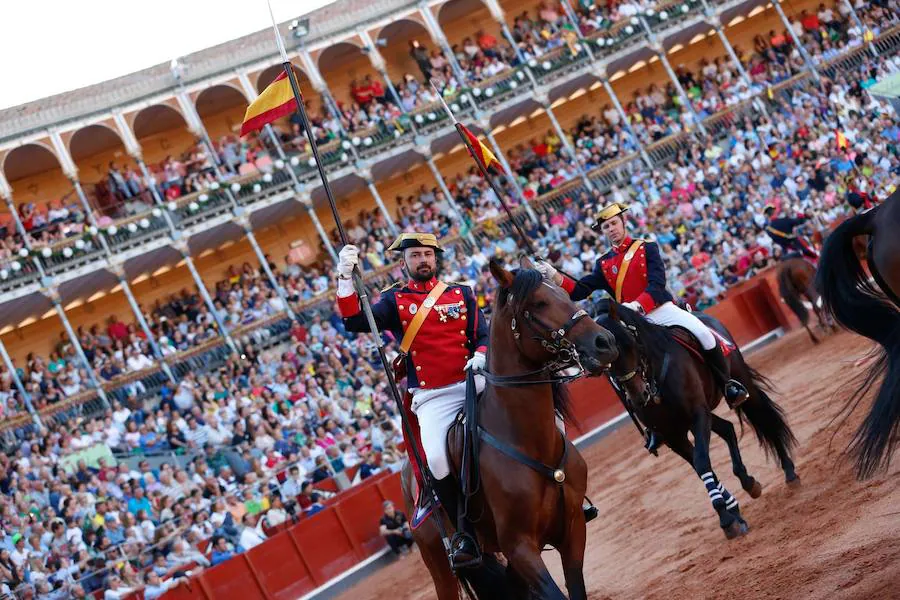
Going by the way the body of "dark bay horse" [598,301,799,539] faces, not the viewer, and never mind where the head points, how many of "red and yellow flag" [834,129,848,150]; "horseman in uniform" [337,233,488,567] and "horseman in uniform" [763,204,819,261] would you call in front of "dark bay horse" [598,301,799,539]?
1

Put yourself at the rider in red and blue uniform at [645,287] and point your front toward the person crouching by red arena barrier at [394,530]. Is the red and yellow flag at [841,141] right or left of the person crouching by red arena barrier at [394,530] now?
right

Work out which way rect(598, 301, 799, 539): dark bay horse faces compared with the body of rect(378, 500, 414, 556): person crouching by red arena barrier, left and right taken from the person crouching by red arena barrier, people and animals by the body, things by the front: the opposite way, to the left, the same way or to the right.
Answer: to the right

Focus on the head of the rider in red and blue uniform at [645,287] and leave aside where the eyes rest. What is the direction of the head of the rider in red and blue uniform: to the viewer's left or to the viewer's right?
to the viewer's left

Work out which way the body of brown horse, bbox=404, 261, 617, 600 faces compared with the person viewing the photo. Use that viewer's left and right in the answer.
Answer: facing the viewer and to the right of the viewer

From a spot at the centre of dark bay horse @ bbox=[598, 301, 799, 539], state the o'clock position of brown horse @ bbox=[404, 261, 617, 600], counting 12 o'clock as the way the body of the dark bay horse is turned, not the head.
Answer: The brown horse is roughly at 11 o'clock from the dark bay horse.

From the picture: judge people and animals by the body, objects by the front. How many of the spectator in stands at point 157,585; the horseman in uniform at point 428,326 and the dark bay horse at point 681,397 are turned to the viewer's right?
1

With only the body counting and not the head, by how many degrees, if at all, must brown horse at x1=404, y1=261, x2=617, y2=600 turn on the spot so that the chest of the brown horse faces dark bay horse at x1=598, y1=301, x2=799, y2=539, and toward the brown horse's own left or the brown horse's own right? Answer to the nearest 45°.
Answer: approximately 90° to the brown horse's own left

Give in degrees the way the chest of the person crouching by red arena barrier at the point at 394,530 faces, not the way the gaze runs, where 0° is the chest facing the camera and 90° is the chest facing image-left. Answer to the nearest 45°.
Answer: approximately 315°

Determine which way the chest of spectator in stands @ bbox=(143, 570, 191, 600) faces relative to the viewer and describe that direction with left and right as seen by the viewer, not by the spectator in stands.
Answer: facing to the right of the viewer

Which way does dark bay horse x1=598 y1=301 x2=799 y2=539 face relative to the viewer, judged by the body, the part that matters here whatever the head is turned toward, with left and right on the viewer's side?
facing the viewer and to the left of the viewer

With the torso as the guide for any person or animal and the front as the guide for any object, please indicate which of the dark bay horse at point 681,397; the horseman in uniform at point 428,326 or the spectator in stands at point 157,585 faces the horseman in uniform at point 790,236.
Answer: the spectator in stands

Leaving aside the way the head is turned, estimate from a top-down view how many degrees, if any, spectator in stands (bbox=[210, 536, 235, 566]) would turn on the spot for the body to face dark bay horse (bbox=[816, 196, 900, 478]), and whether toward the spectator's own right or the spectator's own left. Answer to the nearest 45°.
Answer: approximately 45° to the spectator's own right

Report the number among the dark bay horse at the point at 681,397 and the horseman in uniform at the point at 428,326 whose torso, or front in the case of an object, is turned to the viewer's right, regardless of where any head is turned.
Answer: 0

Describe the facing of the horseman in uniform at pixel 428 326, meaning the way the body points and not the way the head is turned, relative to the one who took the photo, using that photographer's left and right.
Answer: facing the viewer

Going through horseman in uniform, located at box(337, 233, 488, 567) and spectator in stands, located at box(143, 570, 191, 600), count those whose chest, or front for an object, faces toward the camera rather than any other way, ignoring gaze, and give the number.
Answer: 1
